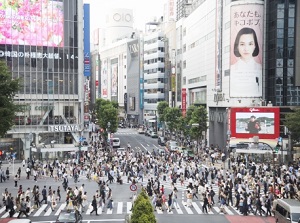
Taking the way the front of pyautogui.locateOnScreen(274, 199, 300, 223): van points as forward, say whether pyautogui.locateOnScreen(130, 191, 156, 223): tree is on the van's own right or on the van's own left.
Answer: on the van's own right

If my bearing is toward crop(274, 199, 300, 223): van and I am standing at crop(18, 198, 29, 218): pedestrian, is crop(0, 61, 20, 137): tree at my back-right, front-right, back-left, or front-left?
back-left
